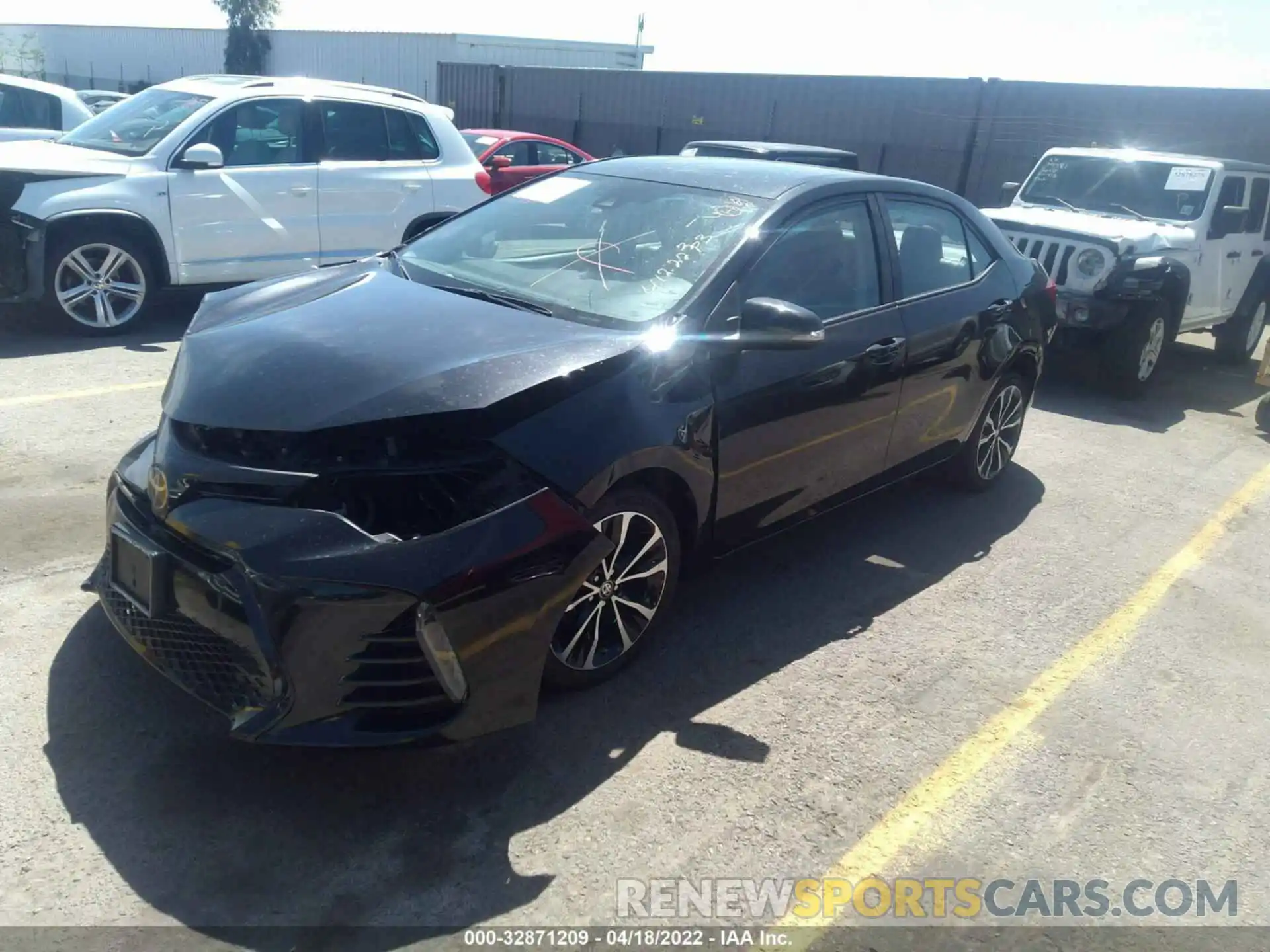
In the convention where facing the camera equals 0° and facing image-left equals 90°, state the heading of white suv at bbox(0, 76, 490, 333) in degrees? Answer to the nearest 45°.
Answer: approximately 90°

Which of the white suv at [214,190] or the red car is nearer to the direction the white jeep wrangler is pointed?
the white suv

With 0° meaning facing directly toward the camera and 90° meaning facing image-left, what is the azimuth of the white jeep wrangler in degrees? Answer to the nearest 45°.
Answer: approximately 45°

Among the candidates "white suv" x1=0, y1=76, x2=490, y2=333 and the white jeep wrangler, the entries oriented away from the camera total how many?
0

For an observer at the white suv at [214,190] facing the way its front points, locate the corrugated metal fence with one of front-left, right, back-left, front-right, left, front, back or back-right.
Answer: back-right

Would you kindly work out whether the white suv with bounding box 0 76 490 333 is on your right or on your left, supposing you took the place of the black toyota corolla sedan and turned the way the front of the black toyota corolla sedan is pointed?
on your right

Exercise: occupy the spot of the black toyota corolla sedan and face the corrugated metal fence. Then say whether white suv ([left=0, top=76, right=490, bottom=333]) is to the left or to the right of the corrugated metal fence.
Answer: left

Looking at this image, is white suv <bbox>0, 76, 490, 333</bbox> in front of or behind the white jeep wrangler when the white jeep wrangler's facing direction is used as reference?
in front

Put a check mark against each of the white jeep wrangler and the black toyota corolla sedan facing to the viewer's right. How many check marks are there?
0

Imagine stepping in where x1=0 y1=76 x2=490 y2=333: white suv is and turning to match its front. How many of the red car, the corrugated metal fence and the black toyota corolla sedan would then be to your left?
1

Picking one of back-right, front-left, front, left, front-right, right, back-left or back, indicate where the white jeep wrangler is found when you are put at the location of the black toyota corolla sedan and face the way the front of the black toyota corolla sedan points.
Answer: back

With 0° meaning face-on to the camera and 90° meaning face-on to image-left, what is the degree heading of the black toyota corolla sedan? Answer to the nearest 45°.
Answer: approximately 45°

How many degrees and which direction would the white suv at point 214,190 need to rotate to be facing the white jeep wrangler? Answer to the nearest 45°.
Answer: approximately 180°
